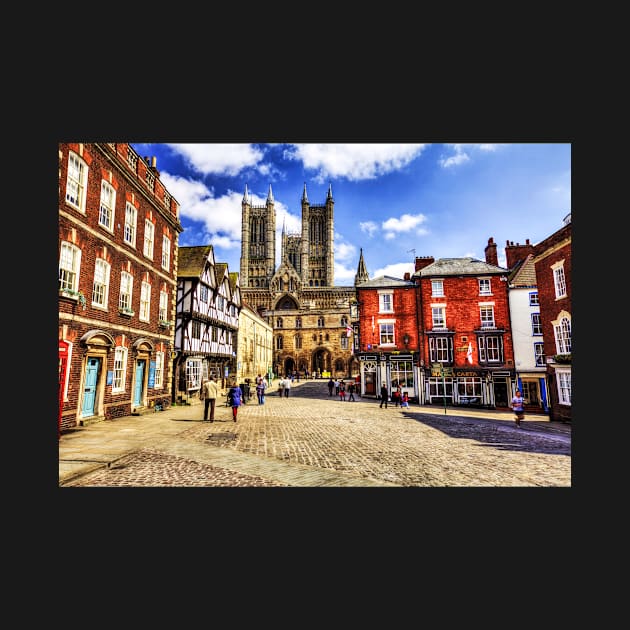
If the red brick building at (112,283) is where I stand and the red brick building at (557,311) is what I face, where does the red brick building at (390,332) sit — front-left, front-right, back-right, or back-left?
front-left

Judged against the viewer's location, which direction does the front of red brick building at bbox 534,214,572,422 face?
facing the viewer and to the left of the viewer

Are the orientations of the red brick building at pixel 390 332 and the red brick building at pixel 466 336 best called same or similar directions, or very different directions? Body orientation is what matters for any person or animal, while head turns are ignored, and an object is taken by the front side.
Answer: same or similar directions

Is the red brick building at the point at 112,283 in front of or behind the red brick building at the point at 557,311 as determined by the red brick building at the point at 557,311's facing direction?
in front

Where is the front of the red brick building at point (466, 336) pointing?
toward the camera

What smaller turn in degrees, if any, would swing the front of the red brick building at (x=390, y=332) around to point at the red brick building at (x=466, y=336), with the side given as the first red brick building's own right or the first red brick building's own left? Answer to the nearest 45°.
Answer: approximately 90° to the first red brick building's own left

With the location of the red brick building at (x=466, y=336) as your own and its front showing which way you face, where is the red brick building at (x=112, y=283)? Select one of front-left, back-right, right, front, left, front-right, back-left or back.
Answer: front-right

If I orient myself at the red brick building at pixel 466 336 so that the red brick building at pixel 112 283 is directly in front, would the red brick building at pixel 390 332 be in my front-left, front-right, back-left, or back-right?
front-right

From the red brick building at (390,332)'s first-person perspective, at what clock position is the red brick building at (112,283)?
the red brick building at (112,283) is roughly at 1 o'clock from the red brick building at (390,332).

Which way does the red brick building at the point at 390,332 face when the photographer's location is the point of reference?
facing the viewer

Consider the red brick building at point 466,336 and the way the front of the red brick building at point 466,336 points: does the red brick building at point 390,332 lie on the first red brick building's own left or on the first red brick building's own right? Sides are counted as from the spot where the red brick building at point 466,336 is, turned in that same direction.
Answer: on the first red brick building's own right

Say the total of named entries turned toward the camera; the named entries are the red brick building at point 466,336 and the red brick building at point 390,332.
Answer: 2

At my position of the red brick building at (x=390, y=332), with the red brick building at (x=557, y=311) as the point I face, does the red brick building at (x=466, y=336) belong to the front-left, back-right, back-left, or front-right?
front-left

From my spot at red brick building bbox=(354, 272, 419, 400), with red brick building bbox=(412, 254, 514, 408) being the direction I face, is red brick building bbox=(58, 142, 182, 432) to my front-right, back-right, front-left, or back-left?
back-right

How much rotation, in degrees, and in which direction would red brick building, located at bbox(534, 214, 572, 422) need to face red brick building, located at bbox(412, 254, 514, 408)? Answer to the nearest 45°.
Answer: approximately 90° to its right
